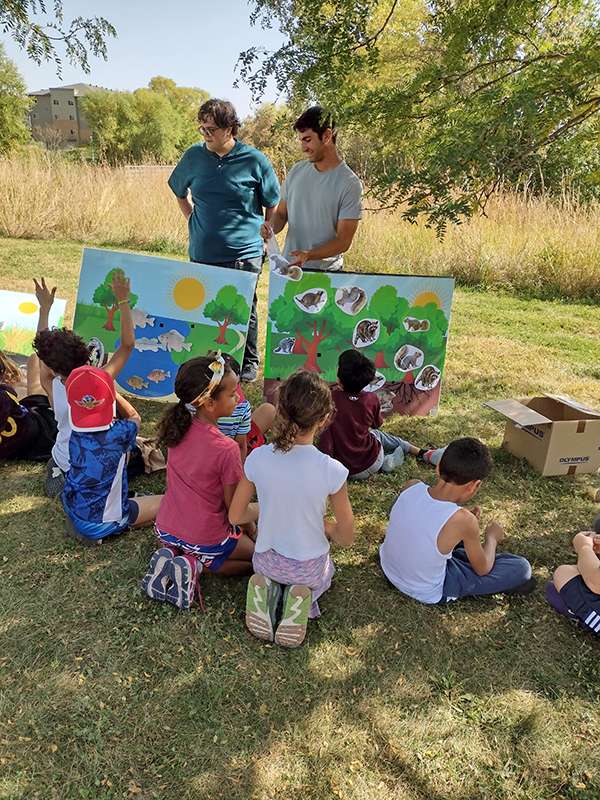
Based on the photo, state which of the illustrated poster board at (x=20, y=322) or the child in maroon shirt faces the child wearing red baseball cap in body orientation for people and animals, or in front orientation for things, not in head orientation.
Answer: the illustrated poster board

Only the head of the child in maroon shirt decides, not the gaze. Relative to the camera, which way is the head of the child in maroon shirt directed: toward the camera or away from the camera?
away from the camera

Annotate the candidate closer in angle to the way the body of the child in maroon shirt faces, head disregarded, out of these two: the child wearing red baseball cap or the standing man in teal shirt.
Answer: the standing man in teal shirt

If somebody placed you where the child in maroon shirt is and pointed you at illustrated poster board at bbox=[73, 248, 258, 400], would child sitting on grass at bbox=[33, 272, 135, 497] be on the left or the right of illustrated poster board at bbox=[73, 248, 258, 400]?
left

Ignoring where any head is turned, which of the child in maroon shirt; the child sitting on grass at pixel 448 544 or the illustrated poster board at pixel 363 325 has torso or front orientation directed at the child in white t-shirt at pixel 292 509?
the illustrated poster board

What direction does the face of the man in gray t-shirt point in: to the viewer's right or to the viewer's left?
to the viewer's left

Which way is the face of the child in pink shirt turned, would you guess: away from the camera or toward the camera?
away from the camera

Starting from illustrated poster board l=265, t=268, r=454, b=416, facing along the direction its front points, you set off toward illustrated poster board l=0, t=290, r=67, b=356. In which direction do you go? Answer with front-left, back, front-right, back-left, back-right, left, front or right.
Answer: right

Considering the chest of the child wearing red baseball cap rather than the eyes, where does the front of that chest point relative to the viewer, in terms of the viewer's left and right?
facing away from the viewer and to the right of the viewer

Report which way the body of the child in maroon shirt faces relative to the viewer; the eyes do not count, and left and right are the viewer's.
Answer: facing away from the viewer and to the right of the viewer
